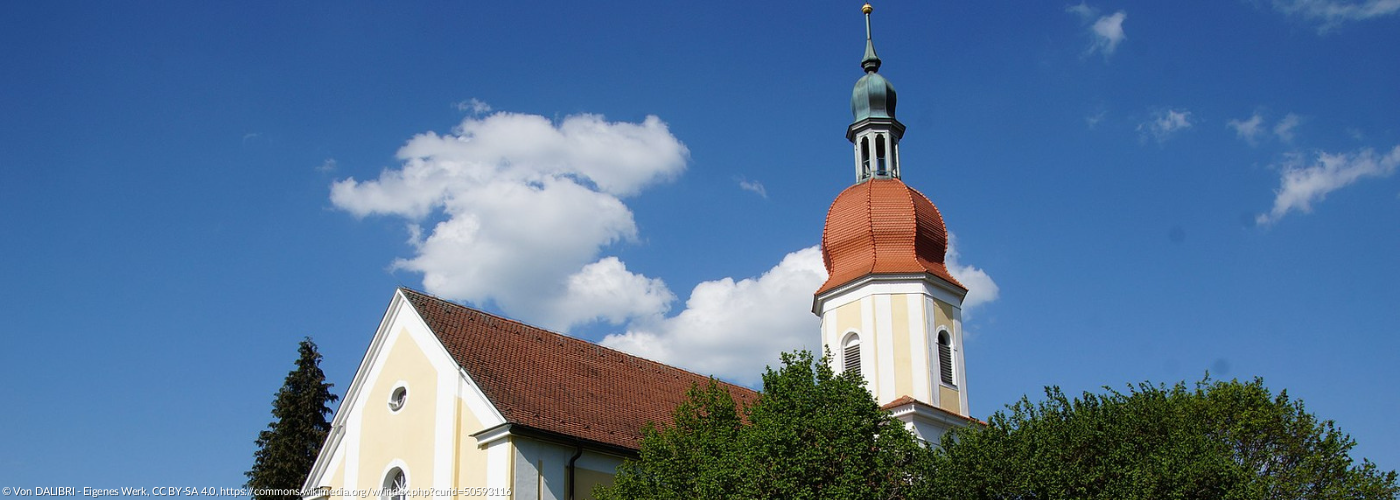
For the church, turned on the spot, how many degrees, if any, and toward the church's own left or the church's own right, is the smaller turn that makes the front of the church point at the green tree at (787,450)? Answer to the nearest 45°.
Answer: approximately 90° to the church's own left

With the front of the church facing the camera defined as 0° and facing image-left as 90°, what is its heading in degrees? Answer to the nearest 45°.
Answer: approximately 45°

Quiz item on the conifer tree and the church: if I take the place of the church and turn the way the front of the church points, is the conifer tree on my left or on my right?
on my right

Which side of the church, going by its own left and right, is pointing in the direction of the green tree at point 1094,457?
left

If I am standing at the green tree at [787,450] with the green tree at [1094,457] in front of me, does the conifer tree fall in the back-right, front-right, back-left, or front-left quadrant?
back-left
